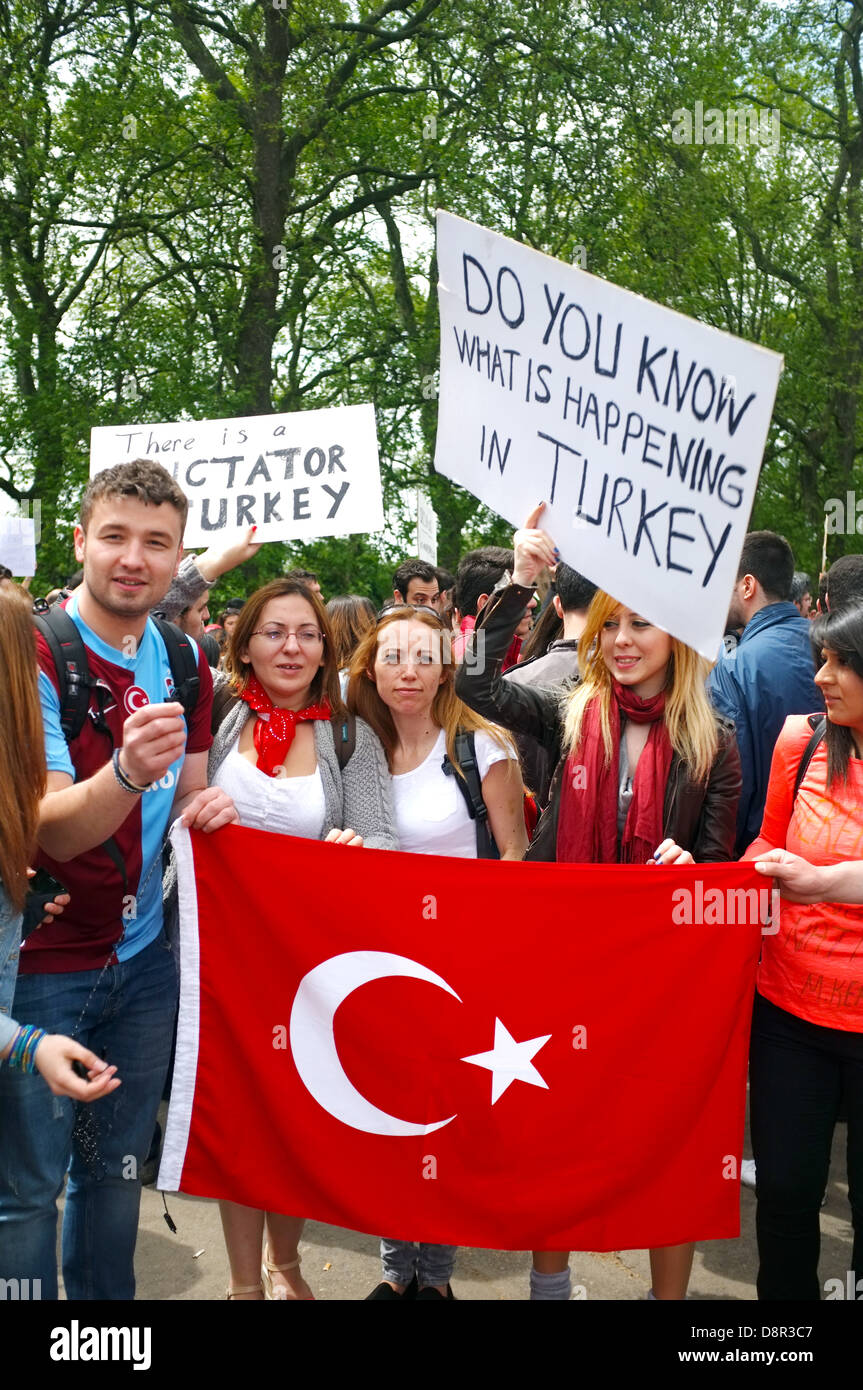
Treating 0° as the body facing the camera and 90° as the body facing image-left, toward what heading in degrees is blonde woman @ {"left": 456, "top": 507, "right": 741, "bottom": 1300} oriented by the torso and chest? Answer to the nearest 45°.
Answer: approximately 0°

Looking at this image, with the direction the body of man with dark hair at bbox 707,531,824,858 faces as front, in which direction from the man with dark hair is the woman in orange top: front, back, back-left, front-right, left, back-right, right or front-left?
back-left

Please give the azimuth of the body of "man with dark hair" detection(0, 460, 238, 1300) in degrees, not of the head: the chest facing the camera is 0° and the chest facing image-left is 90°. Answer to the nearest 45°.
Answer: approximately 315°

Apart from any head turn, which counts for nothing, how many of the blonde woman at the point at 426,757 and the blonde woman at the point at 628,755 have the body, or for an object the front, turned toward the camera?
2
